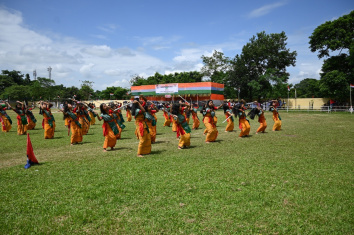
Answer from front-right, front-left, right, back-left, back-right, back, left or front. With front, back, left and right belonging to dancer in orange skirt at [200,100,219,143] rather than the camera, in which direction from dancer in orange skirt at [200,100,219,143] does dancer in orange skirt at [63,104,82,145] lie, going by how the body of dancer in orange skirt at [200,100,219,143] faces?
front-right

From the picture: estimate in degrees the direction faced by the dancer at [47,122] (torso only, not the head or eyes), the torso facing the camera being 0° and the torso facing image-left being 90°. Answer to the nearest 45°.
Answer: approximately 45°

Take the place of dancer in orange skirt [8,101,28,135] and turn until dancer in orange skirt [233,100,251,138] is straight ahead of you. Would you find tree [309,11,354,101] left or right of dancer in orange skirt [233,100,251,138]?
left

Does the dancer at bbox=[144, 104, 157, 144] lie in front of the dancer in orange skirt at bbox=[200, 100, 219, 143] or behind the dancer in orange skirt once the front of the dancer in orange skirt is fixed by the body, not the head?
in front

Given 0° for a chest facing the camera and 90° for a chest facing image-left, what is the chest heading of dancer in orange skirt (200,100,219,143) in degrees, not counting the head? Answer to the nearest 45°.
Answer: approximately 45°

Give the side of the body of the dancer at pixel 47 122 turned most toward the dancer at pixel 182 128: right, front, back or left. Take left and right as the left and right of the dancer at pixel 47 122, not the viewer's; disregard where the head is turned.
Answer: left

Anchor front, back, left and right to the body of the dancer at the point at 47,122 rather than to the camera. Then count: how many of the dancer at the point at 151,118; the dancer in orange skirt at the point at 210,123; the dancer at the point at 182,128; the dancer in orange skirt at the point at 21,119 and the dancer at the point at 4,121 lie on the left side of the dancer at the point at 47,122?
3

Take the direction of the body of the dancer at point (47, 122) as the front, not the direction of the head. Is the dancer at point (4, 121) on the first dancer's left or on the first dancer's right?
on the first dancer's right

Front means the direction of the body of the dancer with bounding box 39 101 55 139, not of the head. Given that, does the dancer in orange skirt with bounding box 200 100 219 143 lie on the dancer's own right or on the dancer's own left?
on the dancer's own left
